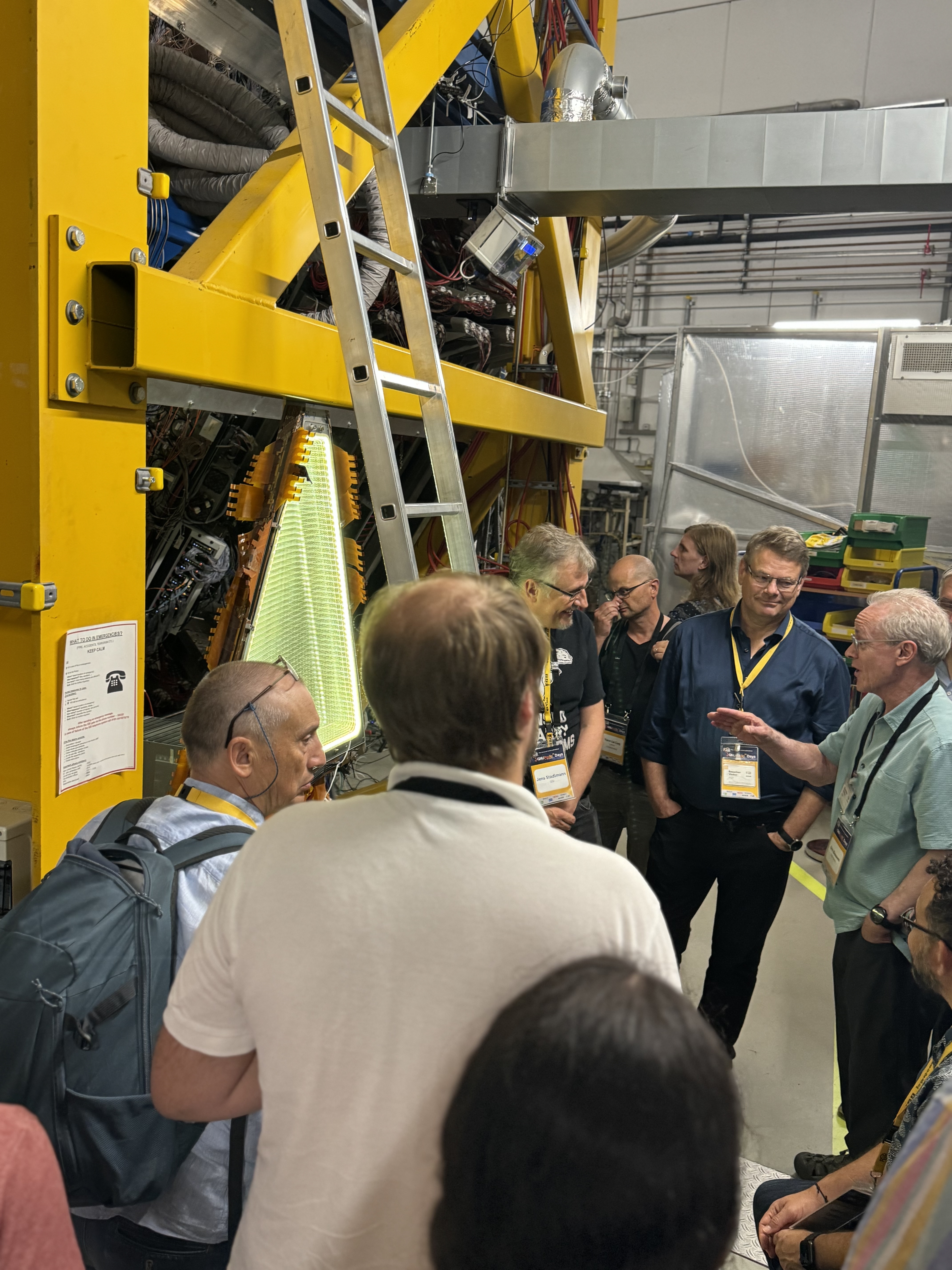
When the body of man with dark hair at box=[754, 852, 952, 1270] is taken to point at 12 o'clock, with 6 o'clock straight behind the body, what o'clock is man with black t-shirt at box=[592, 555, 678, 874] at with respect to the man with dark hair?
The man with black t-shirt is roughly at 2 o'clock from the man with dark hair.

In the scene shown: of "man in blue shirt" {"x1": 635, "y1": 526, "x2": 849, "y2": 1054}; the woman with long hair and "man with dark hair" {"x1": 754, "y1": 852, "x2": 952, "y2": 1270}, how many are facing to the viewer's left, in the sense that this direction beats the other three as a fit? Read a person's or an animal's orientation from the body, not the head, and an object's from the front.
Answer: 2

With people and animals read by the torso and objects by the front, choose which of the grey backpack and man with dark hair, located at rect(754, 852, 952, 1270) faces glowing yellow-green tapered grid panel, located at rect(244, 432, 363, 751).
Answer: the man with dark hair

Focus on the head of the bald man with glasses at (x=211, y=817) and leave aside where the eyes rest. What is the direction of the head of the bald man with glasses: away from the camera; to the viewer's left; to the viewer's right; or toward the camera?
to the viewer's right

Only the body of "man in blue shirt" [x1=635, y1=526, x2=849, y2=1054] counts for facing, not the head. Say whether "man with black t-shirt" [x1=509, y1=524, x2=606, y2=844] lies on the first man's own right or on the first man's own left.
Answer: on the first man's own right

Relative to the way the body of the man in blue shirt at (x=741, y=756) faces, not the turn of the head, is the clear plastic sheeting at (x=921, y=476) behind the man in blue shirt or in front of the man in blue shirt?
behind

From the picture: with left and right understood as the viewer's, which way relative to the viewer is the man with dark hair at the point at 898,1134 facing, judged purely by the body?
facing to the left of the viewer

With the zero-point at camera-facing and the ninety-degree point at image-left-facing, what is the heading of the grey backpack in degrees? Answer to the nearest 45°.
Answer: approximately 45°

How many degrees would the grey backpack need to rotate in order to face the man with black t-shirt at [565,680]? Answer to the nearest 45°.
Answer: approximately 180°

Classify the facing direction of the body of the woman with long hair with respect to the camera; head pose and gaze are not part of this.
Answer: to the viewer's left

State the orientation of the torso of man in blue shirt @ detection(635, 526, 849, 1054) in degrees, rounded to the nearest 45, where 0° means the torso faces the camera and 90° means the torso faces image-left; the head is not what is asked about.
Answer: approximately 0°

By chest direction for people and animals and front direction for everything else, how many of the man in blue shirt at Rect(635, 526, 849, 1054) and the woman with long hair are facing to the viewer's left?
1
